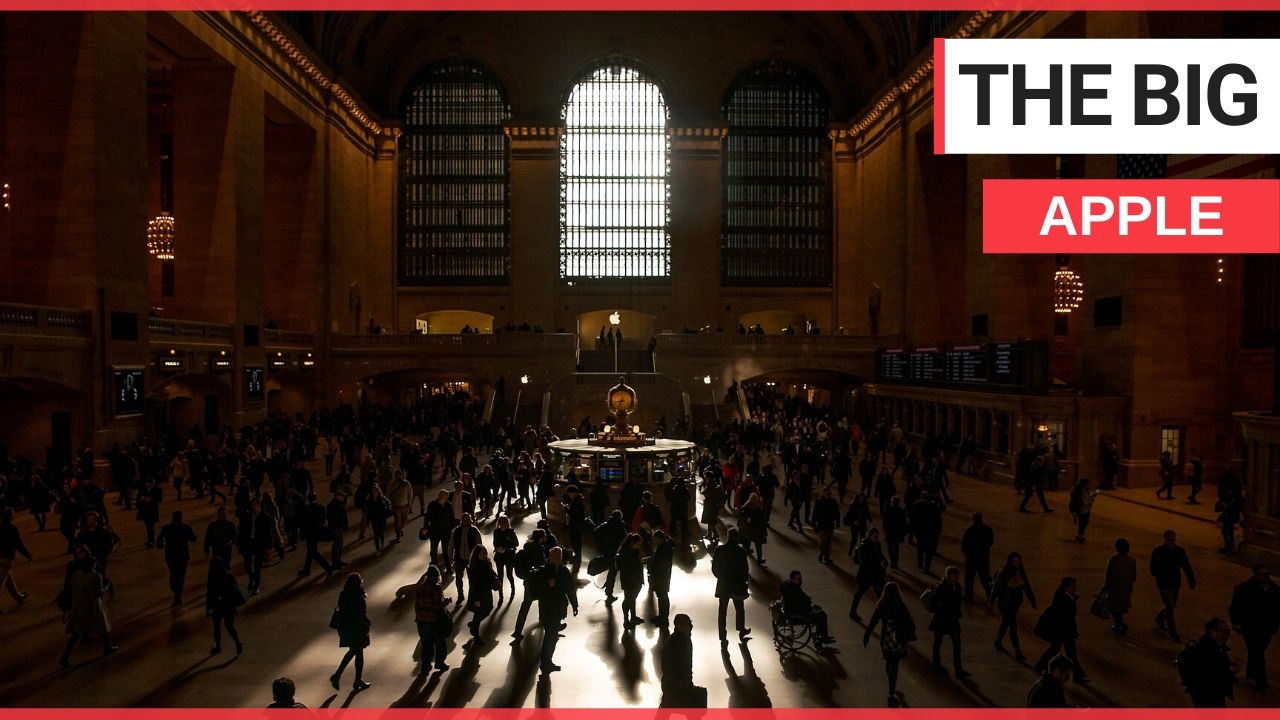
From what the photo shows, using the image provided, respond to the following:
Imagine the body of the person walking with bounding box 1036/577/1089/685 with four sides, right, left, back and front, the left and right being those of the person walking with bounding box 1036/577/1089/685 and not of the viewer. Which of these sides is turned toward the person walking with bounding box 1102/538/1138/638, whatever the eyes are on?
left
